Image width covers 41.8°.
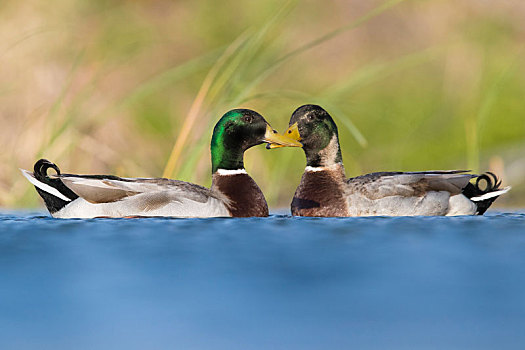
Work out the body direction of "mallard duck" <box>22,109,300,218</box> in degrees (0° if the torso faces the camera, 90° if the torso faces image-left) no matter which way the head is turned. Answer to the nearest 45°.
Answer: approximately 270°

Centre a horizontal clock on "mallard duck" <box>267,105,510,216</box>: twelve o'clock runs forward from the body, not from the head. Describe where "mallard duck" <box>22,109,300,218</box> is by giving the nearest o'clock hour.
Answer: "mallard duck" <box>22,109,300,218</box> is roughly at 11 o'clock from "mallard duck" <box>267,105,510,216</box>.

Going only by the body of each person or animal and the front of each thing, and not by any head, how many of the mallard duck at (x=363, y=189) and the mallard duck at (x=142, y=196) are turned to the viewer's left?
1

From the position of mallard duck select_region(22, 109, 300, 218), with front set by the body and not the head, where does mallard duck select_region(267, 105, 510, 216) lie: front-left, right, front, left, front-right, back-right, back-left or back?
front

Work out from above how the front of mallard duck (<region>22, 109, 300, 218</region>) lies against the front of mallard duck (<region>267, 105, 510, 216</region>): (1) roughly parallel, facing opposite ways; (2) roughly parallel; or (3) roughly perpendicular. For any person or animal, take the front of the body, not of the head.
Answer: roughly parallel, facing opposite ways

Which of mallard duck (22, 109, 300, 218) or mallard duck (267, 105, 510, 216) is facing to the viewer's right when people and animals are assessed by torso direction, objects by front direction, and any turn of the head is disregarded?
mallard duck (22, 109, 300, 218)

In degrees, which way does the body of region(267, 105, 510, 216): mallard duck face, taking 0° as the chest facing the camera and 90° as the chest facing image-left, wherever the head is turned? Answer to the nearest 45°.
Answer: approximately 90°
